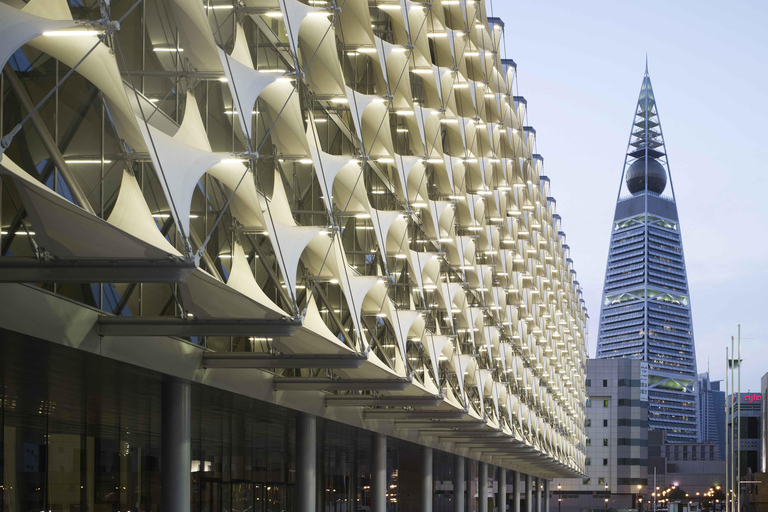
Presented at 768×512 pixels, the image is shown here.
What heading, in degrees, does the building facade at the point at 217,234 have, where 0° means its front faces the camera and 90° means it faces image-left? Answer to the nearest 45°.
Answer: approximately 315°
